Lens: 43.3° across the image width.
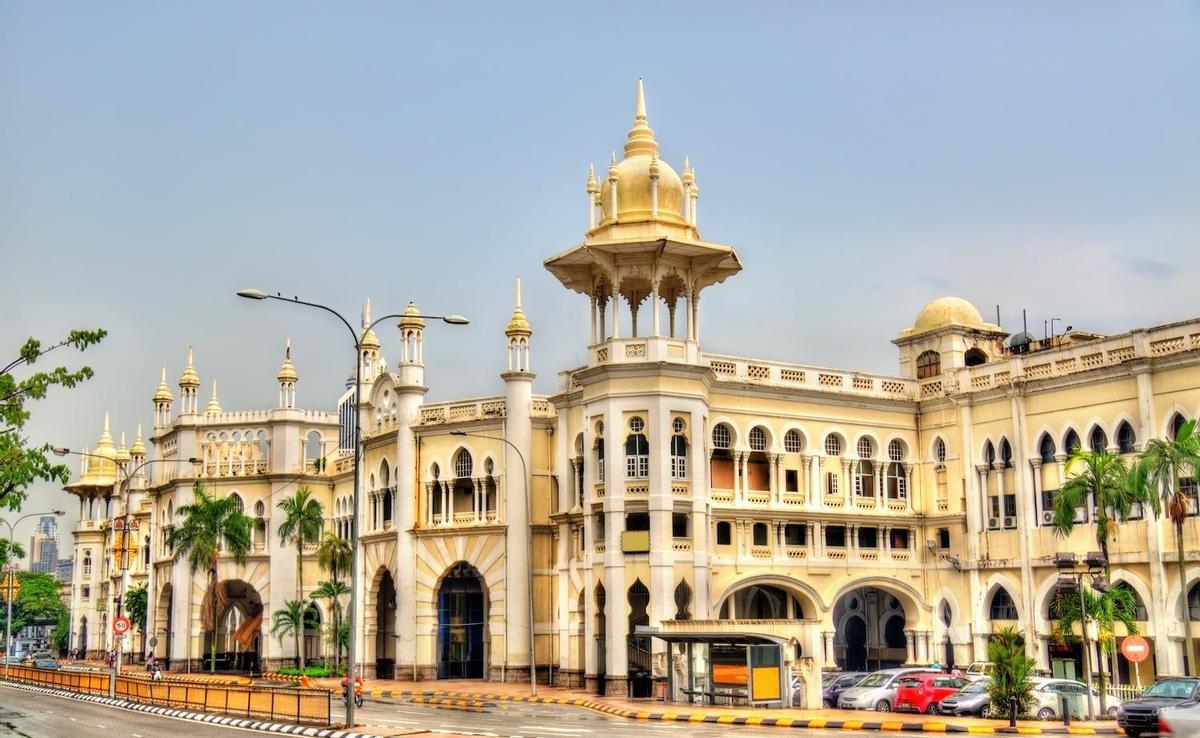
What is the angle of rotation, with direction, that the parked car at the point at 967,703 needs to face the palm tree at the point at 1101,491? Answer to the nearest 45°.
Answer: approximately 180°

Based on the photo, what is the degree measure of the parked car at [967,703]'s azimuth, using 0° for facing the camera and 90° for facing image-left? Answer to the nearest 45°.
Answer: approximately 45°

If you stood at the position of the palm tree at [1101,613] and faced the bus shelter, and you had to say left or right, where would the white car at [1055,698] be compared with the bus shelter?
left

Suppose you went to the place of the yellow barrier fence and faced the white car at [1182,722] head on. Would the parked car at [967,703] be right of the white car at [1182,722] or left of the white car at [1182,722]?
left

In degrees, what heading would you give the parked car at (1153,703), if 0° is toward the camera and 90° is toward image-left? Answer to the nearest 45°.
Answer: approximately 45°
